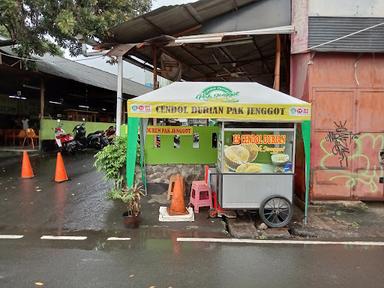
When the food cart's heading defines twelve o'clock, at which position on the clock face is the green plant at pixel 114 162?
The green plant is roughly at 4 o'clock from the food cart.

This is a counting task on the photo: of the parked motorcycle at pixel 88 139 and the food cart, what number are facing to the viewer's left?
1

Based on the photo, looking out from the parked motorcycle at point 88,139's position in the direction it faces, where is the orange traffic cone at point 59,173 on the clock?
The orange traffic cone is roughly at 9 o'clock from the parked motorcycle.

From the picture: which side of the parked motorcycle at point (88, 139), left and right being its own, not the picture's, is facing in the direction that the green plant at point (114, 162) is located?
left

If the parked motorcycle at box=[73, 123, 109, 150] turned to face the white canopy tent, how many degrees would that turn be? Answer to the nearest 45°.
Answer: approximately 90° to its left

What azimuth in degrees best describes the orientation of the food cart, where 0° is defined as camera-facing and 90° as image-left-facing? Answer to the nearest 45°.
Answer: approximately 0°

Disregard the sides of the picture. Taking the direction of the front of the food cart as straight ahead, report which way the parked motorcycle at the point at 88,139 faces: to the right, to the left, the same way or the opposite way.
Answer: to the right

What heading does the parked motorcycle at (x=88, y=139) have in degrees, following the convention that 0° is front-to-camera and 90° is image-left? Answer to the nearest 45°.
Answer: approximately 90°

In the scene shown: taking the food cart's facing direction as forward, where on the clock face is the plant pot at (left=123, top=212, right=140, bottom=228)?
The plant pot is roughly at 3 o'clock from the food cart.

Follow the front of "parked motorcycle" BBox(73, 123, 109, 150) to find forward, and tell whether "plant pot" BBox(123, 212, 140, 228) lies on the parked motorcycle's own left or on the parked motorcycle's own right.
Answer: on the parked motorcycle's own left

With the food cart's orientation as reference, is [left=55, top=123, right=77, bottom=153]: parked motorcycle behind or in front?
behind
